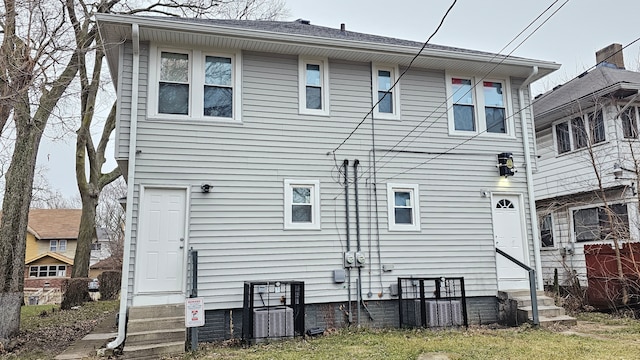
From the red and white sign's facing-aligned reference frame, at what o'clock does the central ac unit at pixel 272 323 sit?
The central ac unit is roughly at 9 o'clock from the red and white sign.

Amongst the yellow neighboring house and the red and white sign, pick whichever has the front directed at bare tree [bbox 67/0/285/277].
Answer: the yellow neighboring house

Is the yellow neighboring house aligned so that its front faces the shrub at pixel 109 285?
yes

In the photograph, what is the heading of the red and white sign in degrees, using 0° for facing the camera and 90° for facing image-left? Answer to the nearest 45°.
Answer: approximately 0°

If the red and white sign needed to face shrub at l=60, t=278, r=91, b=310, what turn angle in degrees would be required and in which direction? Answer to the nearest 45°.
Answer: approximately 135° to its right

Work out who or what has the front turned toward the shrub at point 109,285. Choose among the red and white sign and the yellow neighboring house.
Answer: the yellow neighboring house

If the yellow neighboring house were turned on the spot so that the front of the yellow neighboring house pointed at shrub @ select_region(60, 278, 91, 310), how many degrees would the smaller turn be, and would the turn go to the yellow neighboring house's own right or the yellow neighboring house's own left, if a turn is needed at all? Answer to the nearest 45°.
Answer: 0° — it already faces it

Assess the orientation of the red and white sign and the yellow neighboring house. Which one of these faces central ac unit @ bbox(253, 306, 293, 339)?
the yellow neighboring house

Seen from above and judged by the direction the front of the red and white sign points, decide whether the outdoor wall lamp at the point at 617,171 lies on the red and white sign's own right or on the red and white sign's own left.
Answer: on the red and white sign's own left
